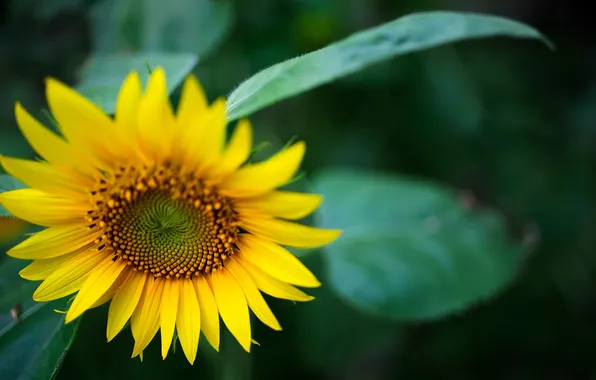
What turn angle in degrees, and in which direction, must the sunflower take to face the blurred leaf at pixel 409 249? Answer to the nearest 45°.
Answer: approximately 135° to its left

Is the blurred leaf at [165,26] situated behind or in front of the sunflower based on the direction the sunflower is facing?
behind

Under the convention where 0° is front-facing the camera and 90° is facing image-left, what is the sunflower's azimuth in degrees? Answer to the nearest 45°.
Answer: approximately 0°
